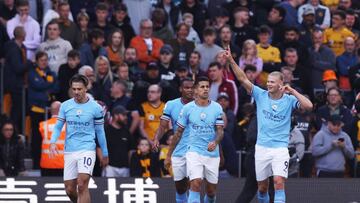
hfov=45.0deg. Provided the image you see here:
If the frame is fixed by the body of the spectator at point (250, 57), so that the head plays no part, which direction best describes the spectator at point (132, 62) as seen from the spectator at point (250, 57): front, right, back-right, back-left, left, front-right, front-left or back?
right

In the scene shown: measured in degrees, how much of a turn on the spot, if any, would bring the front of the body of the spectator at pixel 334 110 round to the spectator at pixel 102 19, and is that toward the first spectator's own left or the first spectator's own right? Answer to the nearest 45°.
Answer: approximately 90° to the first spectator's own right

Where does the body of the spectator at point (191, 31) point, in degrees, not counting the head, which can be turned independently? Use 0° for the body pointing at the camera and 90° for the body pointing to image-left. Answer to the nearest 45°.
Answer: approximately 0°
